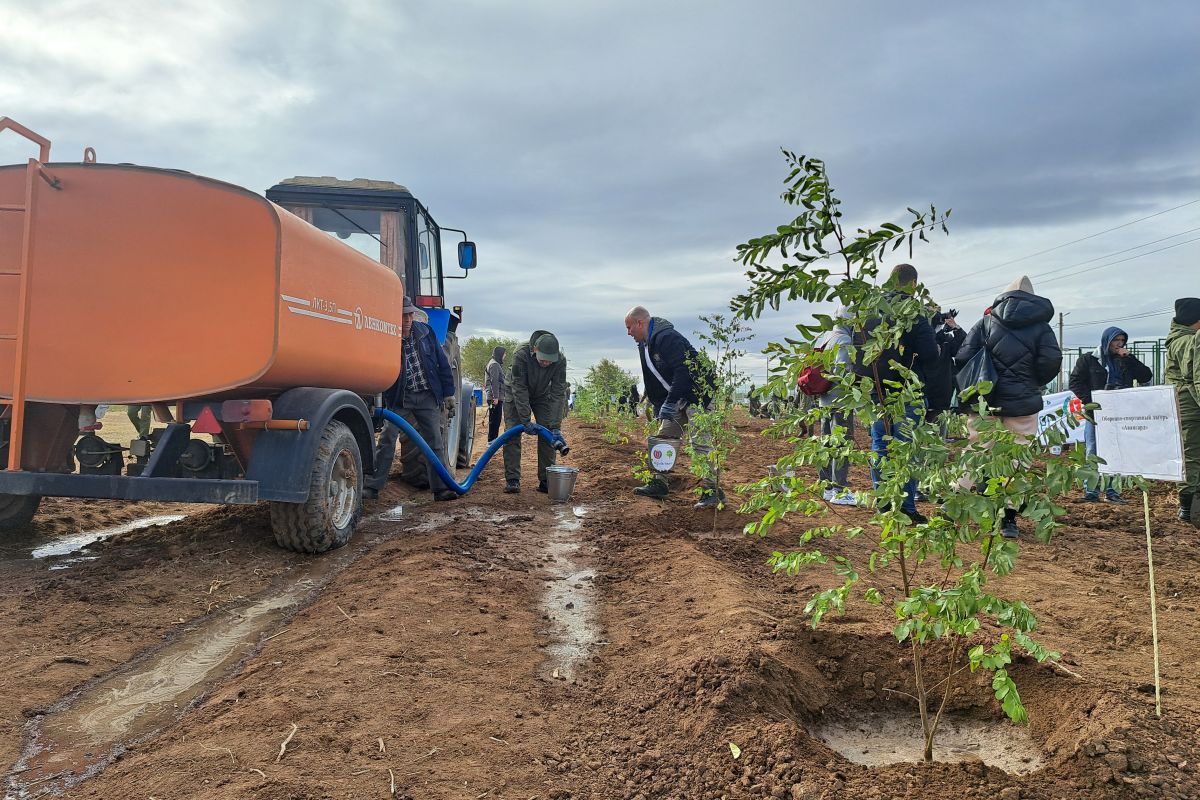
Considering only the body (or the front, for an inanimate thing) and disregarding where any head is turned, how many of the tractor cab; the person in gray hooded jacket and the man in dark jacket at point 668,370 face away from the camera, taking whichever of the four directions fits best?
1

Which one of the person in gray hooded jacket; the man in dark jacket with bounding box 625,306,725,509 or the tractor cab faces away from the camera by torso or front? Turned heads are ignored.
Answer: the tractor cab

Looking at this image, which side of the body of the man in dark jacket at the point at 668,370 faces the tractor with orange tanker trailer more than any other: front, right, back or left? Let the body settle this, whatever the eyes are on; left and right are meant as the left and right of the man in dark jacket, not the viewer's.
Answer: front

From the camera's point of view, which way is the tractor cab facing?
away from the camera

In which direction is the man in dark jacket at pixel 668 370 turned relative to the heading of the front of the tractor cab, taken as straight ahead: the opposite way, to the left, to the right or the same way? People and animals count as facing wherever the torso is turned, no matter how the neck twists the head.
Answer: to the left

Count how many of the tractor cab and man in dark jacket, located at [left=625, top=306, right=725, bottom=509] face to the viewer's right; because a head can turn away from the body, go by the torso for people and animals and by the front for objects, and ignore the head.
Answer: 0

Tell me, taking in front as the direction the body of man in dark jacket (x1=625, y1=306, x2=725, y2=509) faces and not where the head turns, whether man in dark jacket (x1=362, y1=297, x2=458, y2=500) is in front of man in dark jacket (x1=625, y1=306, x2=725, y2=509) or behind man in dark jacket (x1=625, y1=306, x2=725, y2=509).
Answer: in front

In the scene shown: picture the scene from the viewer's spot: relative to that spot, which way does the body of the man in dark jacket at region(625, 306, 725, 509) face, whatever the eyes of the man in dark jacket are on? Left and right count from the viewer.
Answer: facing the viewer and to the left of the viewer

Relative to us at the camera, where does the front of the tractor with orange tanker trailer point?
facing away from the viewer and to the right of the viewer

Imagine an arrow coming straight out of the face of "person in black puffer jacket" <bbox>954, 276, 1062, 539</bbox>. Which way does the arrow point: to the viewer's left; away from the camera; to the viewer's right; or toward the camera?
away from the camera

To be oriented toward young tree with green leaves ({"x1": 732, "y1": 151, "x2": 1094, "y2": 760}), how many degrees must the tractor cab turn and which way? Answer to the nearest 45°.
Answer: approximately 180°

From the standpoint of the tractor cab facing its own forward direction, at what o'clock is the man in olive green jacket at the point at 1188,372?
The man in olive green jacket is roughly at 4 o'clock from the tractor cab.

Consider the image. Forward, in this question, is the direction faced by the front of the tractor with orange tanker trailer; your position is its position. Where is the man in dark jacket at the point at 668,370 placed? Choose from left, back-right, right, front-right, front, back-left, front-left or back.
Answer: front-right
